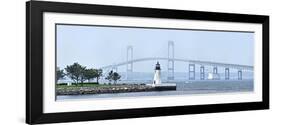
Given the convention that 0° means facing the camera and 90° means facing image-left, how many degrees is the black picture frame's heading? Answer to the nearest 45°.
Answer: approximately 315°
